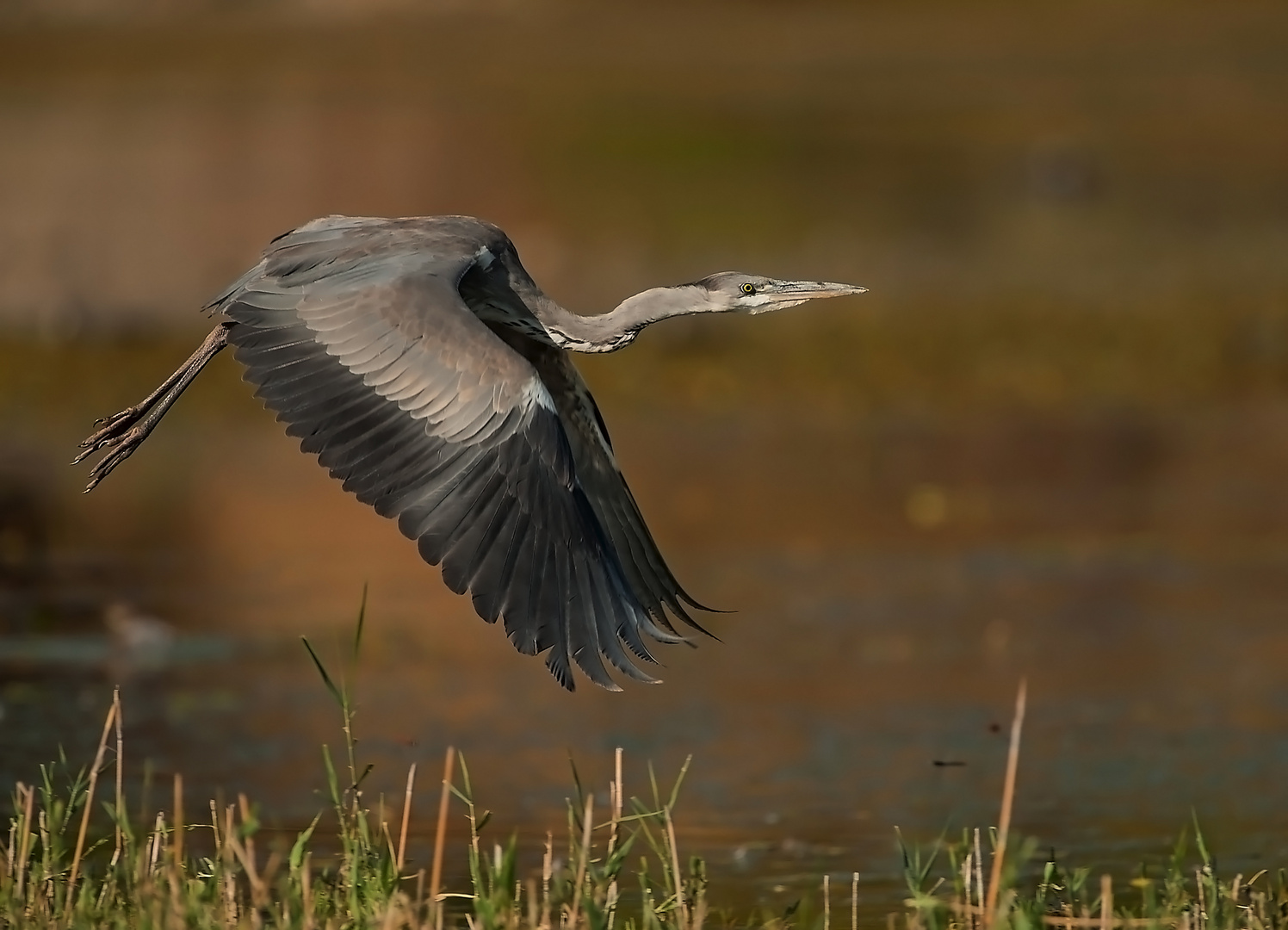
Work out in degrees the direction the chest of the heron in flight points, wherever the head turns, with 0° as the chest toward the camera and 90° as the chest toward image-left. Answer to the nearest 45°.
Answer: approximately 270°

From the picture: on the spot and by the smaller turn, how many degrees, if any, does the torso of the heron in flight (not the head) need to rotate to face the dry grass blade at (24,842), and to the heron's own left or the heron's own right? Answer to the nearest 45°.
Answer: approximately 135° to the heron's own right

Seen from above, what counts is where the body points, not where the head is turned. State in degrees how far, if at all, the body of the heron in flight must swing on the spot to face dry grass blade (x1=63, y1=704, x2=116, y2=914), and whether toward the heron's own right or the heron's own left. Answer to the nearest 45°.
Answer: approximately 135° to the heron's own right
